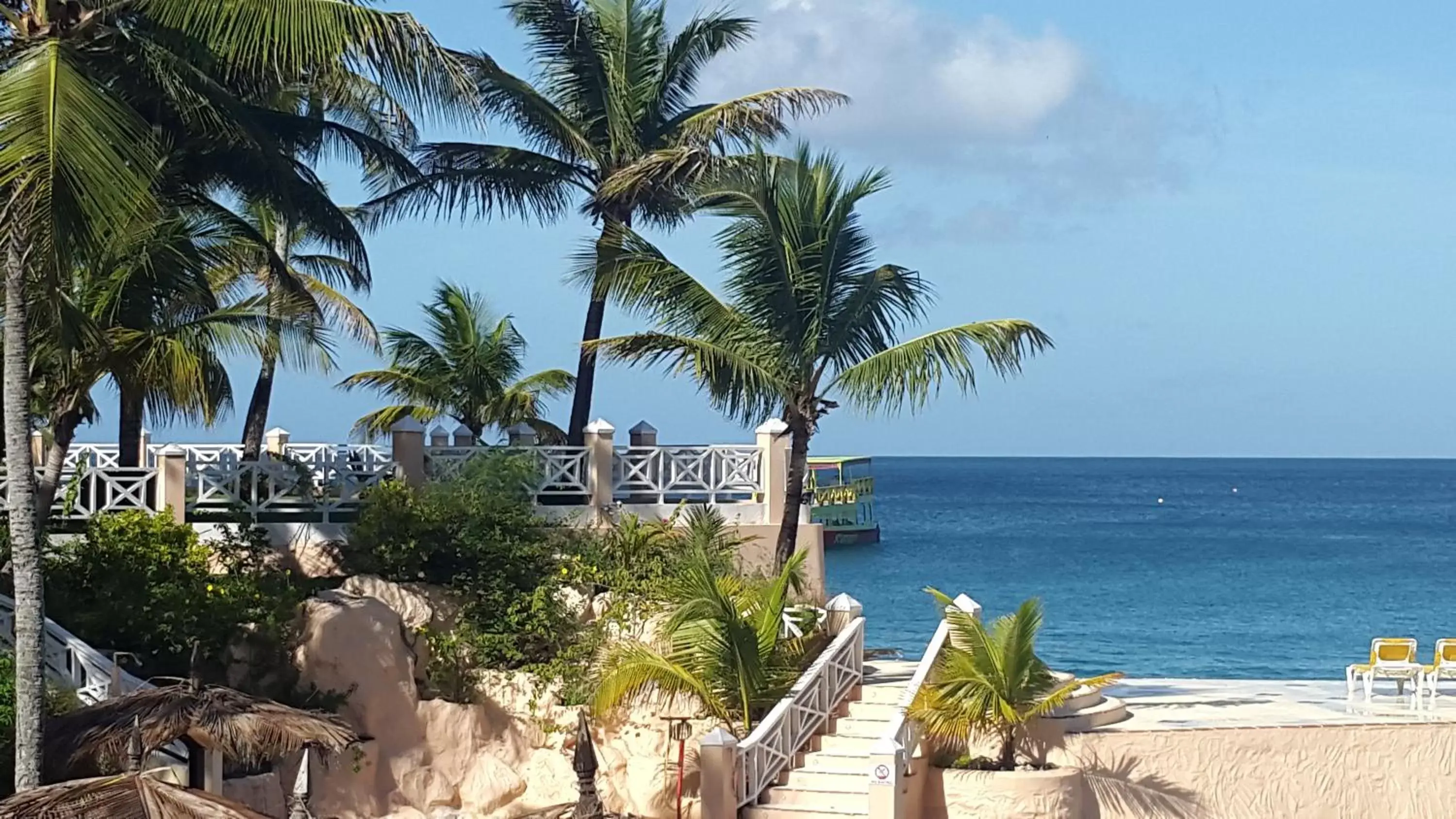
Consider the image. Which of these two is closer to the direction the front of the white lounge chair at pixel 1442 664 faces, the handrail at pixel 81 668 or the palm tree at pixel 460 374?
the handrail

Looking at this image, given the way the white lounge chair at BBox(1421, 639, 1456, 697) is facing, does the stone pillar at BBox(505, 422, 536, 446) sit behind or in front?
in front

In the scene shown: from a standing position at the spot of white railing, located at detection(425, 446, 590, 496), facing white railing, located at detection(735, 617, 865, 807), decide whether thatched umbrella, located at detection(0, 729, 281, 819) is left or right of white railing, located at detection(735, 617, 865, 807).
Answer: right

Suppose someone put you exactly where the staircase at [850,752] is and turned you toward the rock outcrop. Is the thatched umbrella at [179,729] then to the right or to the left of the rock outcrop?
left

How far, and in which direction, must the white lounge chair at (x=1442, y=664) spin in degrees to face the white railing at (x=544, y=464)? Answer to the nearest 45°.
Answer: approximately 45° to its right

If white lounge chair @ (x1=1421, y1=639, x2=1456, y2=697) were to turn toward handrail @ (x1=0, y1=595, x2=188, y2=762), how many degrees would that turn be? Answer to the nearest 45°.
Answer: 0° — it already faces it
